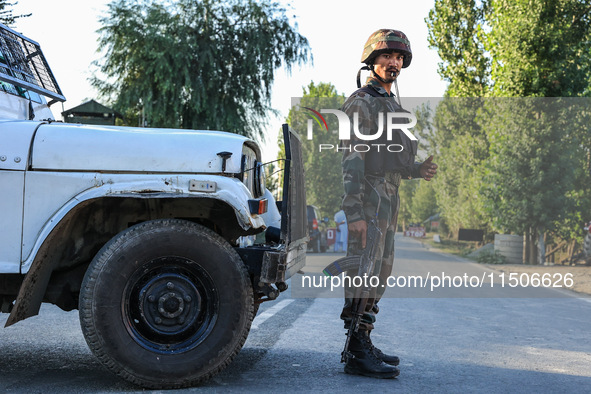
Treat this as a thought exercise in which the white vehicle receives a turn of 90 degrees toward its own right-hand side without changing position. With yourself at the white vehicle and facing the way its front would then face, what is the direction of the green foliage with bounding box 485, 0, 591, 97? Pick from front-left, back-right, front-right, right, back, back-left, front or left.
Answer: back-left

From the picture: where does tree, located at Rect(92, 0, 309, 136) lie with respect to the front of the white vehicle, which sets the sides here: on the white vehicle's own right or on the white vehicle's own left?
on the white vehicle's own left

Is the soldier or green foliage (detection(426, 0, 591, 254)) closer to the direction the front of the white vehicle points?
the soldier

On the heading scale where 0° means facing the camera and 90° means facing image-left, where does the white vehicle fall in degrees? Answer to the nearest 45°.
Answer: approximately 270°

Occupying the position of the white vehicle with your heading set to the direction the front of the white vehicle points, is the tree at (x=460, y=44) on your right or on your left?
on your left

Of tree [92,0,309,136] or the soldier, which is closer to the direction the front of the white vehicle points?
the soldier
